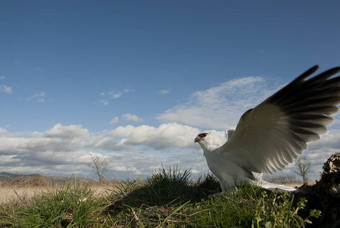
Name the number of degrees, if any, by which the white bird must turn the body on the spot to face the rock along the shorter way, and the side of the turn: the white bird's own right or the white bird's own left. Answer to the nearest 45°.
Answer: approximately 135° to the white bird's own left

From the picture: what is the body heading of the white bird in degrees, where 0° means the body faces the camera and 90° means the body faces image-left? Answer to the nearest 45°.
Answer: approximately 90°
